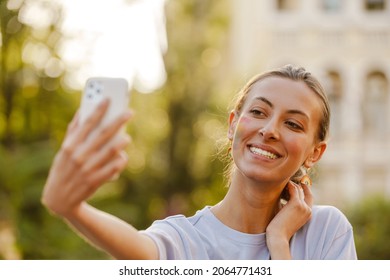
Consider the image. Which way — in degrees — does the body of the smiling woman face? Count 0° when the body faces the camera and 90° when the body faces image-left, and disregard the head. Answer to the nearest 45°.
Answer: approximately 0°
